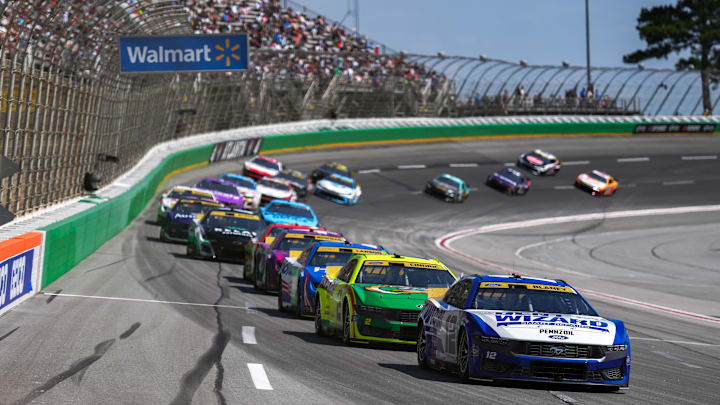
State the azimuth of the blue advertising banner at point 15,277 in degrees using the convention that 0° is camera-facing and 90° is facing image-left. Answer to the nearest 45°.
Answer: approximately 315°

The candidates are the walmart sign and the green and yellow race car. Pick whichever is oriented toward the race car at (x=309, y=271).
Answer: the walmart sign

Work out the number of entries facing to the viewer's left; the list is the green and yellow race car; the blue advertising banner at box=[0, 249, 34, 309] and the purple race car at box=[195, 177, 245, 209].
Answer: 0

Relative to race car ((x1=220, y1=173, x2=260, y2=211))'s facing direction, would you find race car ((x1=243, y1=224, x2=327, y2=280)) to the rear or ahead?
ahead

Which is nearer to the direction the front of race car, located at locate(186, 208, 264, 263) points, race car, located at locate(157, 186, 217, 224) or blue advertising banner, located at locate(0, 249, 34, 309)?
the blue advertising banner

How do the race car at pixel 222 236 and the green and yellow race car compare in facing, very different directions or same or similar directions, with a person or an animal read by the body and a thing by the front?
same or similar directions

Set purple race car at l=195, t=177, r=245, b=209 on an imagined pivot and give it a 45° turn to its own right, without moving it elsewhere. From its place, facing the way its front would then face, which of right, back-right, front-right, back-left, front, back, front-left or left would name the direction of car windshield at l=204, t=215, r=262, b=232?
front

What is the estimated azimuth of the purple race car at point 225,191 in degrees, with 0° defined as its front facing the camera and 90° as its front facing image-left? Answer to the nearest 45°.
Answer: approximately 315°

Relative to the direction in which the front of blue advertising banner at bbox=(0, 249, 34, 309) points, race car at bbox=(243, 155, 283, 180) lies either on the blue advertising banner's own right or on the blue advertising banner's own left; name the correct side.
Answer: on the blue advertising banner's own left

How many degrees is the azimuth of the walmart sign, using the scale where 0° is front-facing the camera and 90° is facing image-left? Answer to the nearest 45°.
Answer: approximately 0°

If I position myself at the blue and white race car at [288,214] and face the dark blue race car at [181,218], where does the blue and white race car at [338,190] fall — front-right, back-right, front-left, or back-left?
back-right

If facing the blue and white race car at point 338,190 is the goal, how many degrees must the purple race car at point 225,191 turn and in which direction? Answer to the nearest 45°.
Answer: approximately 90° to its left

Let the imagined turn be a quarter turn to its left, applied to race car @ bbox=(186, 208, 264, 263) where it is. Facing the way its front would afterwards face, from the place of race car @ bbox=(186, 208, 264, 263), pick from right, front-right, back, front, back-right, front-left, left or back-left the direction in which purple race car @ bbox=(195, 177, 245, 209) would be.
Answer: front-left

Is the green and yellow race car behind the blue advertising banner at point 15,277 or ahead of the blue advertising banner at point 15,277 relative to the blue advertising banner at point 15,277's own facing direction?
ahead
